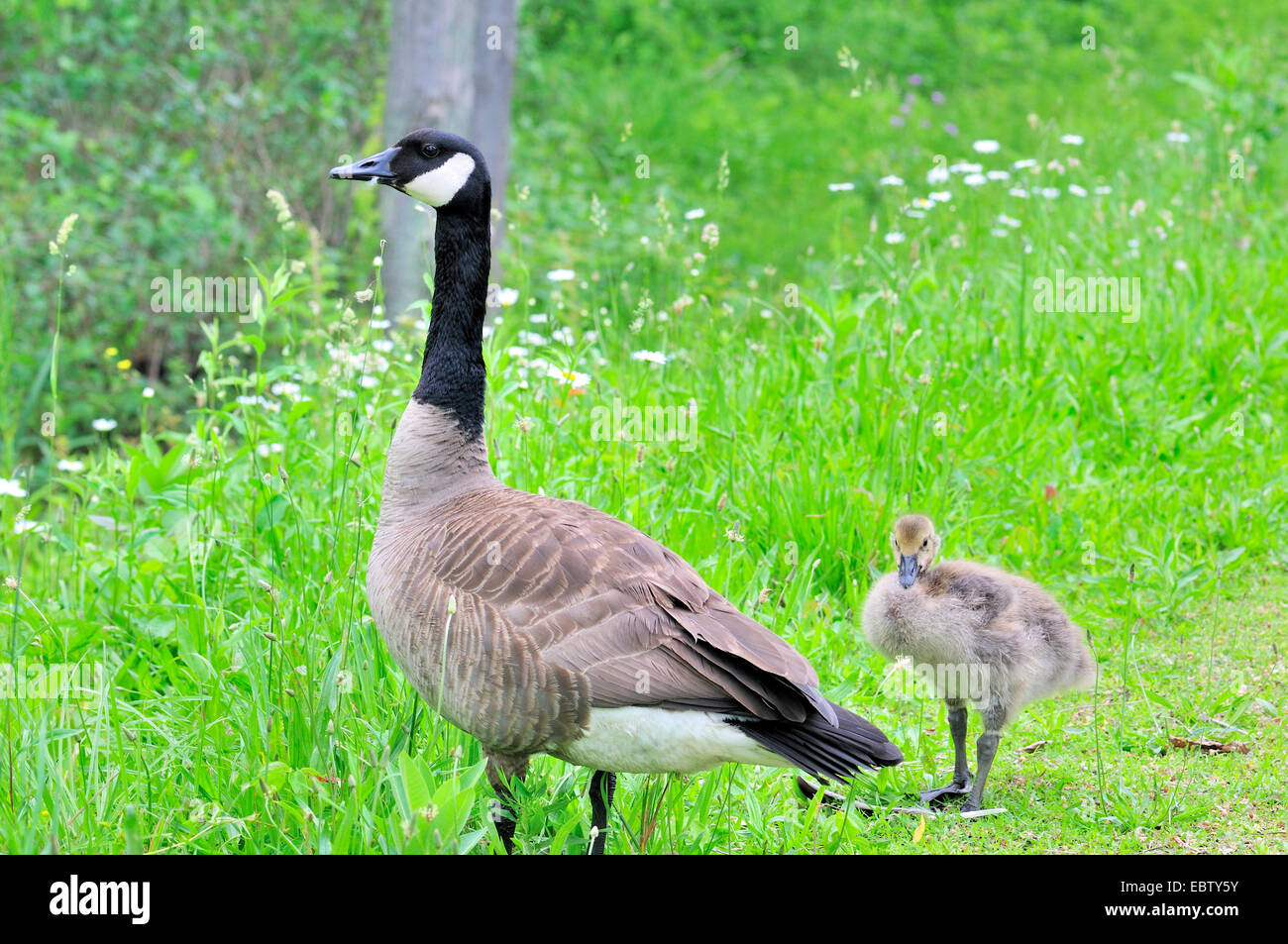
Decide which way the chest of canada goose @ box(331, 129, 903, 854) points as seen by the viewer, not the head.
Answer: to the viewer's left

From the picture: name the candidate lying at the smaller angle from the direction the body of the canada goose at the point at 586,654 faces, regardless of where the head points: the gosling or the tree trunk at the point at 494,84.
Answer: the tree trunk

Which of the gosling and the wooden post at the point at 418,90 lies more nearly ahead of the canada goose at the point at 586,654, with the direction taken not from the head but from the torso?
the wooden post

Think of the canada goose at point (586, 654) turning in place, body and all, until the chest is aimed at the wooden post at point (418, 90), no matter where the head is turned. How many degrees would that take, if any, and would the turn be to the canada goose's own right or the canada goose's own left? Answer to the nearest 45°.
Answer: approximately 90° to the canada goose's own right

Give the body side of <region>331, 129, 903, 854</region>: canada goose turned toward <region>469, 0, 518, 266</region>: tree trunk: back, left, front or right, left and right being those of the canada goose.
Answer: right
